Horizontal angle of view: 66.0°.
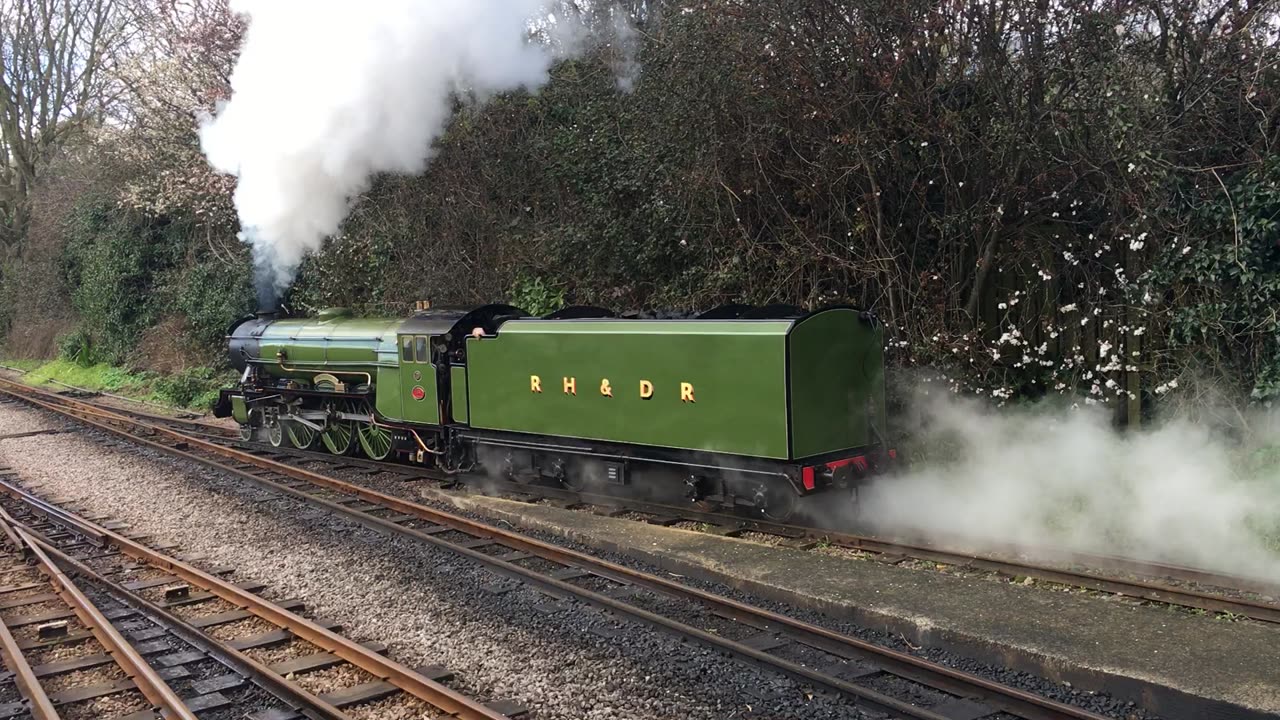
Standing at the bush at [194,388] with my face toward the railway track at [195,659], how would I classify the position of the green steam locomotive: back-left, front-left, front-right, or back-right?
front-left

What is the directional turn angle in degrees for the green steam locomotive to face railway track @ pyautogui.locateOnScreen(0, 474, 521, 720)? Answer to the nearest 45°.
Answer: approximately 90° to its left

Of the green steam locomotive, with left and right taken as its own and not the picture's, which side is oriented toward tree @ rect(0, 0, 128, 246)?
front

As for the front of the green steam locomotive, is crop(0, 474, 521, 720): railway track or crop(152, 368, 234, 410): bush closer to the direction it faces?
the bush

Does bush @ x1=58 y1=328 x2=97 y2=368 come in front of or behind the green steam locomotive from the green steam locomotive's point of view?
in front

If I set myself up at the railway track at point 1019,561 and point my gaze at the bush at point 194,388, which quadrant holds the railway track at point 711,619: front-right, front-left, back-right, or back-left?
front-left

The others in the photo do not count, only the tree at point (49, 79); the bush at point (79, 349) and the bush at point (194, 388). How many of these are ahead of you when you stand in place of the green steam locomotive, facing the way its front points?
3

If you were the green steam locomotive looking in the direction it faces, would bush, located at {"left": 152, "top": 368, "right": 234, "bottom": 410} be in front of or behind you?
in front

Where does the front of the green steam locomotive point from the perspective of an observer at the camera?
facing away from the viewer and to the left of the viewer
